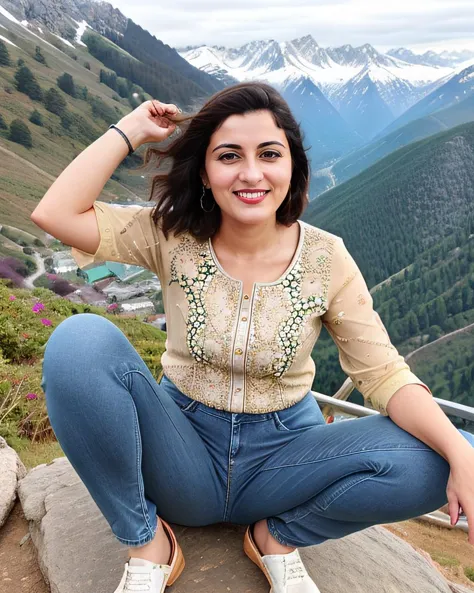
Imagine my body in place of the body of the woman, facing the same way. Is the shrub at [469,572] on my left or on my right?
on my left

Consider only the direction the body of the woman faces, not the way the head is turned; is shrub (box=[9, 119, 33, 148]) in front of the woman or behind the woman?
behind

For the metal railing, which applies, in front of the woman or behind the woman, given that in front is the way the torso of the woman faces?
behind

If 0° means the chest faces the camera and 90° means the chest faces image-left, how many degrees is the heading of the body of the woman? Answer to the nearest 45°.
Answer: approximately 0°

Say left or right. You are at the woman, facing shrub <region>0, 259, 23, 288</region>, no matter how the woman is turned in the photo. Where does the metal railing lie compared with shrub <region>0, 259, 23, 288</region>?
right

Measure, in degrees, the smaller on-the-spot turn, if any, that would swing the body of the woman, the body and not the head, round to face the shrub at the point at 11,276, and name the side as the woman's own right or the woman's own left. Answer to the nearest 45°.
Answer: approximately 135° to the woman's own right

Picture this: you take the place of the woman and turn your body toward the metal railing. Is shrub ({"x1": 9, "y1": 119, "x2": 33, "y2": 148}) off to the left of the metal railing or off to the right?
left
